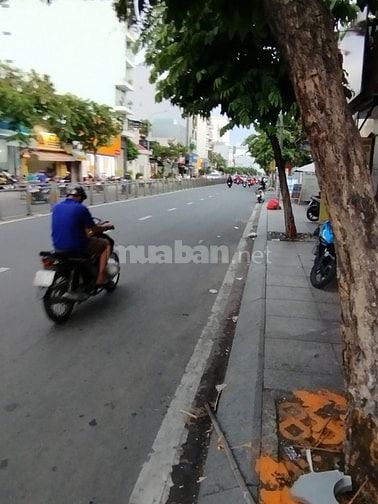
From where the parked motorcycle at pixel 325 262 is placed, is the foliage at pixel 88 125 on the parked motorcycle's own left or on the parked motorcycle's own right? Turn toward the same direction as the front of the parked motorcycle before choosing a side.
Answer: on the parked motorcycle's own right

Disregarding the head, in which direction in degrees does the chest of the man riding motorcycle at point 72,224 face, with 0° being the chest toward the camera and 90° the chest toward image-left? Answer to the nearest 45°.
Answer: approximately 225°

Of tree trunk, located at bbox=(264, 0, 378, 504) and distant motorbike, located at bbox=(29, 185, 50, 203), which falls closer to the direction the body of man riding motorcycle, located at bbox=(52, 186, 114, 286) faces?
the distant motorbike

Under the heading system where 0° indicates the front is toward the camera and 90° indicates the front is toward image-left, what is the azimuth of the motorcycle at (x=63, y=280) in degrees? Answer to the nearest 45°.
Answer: approximately 225°

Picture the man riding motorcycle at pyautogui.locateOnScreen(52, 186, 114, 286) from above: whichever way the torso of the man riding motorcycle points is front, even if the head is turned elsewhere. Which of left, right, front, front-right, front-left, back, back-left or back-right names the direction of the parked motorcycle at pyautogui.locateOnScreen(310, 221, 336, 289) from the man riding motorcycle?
front-right

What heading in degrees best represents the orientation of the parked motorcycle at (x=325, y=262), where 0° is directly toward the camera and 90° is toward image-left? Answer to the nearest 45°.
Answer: approximately 45°

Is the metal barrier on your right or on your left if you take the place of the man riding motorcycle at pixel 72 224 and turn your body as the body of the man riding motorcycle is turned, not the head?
on your left

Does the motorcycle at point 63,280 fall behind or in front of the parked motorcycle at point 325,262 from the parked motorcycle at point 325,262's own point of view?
in front

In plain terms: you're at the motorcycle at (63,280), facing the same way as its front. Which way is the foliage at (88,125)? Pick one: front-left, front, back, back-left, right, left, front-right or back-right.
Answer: front-left

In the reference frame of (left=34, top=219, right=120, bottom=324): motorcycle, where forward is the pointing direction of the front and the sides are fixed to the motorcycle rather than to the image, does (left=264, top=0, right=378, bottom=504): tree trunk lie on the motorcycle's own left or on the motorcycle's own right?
on the motorcycle's own right

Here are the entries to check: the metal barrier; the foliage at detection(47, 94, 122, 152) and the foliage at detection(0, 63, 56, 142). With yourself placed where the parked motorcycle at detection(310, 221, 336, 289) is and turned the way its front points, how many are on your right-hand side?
3

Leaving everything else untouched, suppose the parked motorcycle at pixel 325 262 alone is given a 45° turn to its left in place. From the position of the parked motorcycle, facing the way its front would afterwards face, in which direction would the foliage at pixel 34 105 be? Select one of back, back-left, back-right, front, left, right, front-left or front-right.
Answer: back-right
